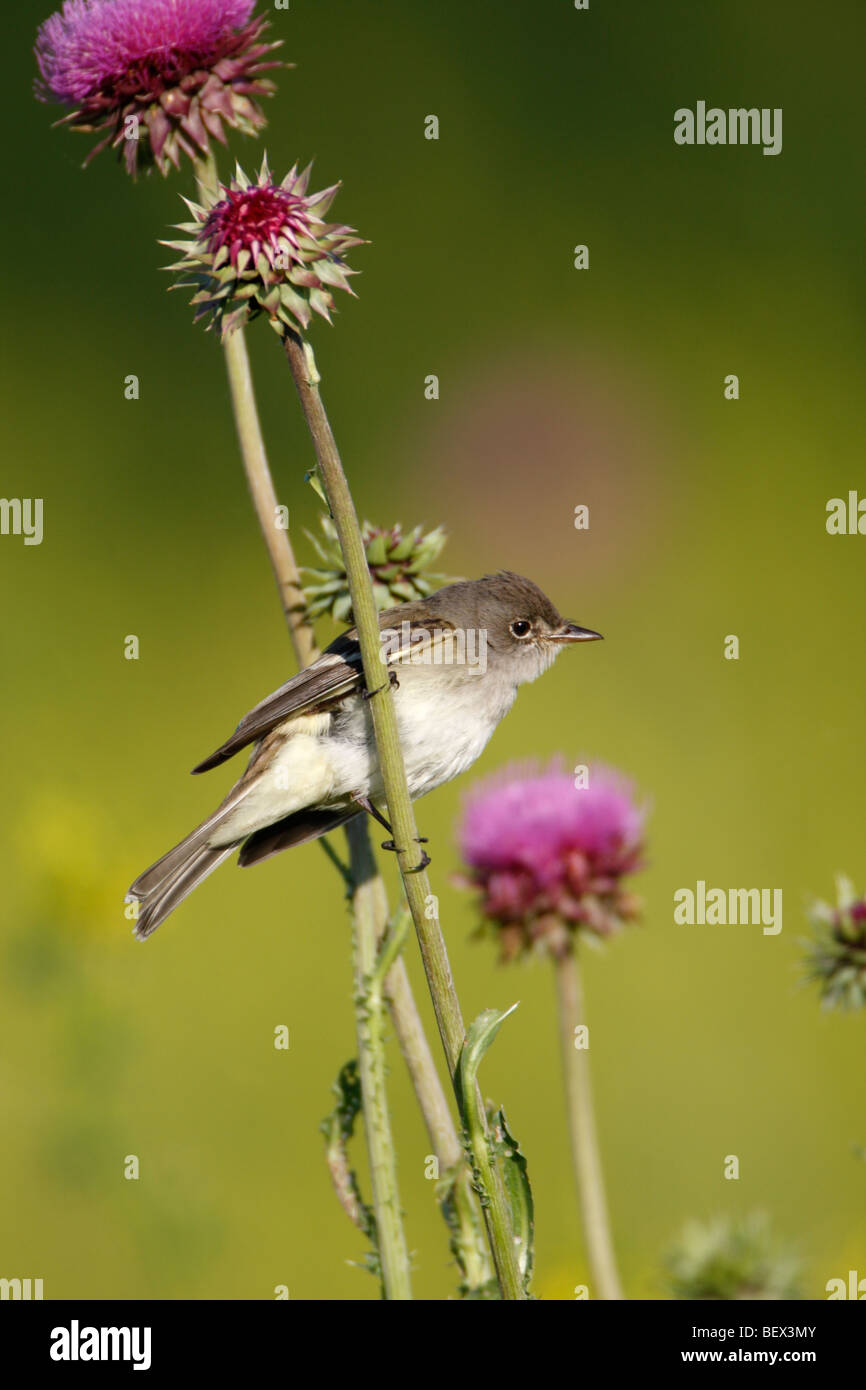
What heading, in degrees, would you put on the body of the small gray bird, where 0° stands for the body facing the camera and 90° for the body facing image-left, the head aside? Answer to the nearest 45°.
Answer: approximately 270°
